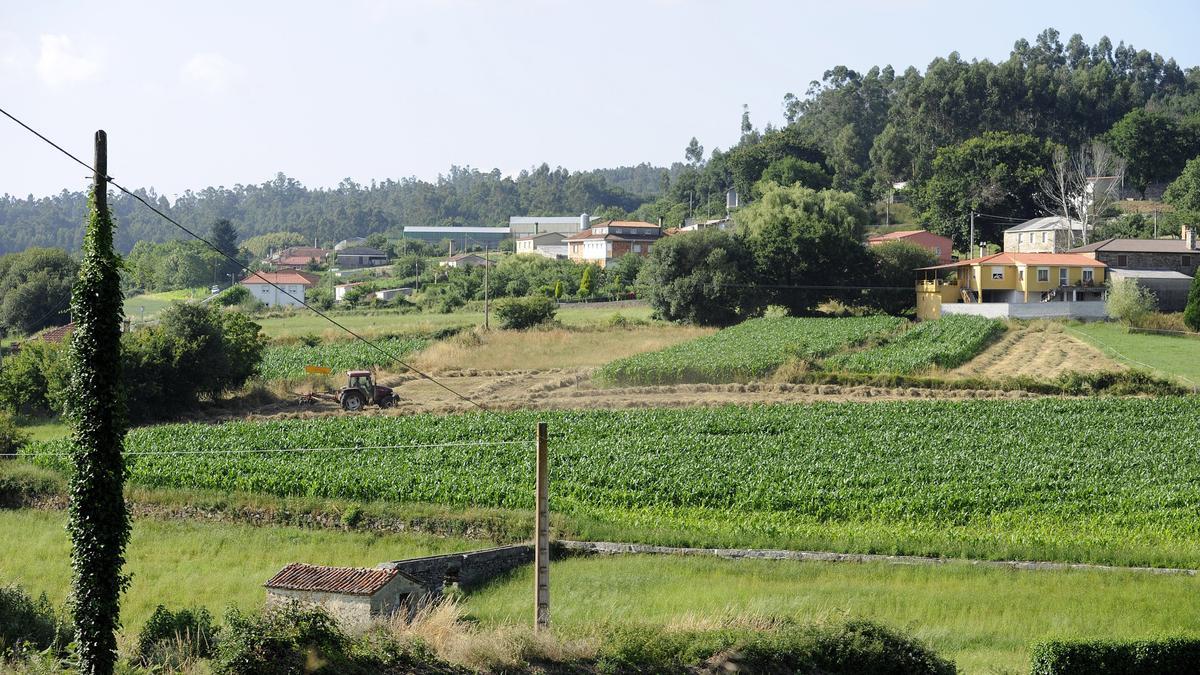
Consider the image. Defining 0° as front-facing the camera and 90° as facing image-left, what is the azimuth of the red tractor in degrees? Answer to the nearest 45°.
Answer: approximately 270°

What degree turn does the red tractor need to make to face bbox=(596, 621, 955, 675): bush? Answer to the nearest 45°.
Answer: approximately 90° to its right

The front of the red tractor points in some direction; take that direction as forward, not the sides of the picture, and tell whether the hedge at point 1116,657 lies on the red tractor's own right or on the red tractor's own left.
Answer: on the red tractor's own right

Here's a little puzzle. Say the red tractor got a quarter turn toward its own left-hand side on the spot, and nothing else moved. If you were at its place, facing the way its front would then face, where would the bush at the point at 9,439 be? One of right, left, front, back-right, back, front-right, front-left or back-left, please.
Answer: back-left

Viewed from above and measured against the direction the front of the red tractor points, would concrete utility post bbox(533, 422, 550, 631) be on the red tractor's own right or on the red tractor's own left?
on the red tractor's own right

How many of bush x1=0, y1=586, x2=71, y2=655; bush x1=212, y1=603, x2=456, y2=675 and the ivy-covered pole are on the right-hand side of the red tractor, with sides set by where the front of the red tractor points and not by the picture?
3

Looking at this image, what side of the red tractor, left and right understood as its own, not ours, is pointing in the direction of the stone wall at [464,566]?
right

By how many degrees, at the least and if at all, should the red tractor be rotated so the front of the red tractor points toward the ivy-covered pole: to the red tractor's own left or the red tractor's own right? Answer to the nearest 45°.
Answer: approximately 90° to the red tractor's own right

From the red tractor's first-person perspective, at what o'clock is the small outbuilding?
The small outbuilding is roughly at 3 o'clock from the red tractor.

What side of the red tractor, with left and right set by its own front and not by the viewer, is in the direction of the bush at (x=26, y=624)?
right

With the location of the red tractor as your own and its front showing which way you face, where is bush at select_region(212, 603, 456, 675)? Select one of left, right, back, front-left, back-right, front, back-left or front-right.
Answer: right

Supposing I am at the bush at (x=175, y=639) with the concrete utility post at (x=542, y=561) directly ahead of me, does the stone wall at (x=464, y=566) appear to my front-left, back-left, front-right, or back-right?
front-left

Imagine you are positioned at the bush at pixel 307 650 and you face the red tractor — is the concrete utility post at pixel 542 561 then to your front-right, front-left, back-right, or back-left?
front-right

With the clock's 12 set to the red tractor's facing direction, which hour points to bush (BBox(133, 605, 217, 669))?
The bush is roughly at 3 o'clock from the red tractor.

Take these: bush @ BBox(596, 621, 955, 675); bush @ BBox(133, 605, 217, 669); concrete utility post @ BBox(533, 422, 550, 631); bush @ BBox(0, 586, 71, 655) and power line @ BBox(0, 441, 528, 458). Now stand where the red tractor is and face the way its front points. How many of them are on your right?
5
